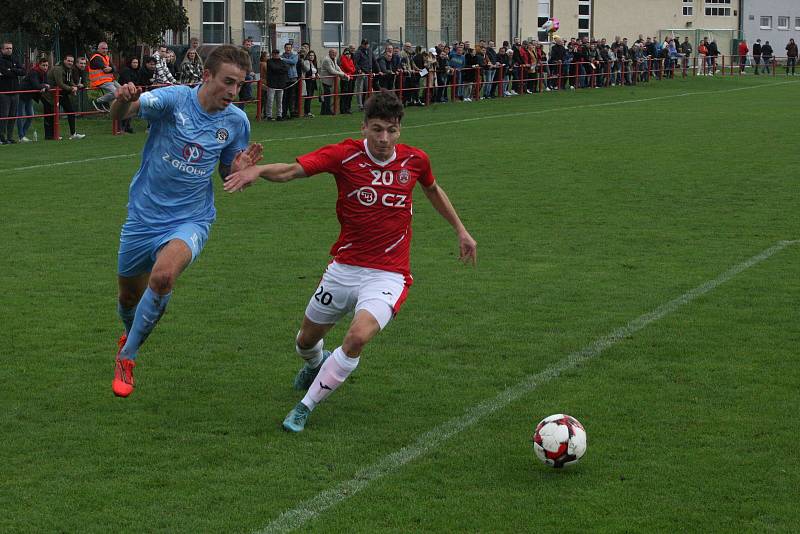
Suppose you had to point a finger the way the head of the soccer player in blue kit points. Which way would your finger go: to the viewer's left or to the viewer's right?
to the viewer's right

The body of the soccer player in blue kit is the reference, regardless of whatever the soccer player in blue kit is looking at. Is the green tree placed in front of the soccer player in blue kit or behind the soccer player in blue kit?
behind

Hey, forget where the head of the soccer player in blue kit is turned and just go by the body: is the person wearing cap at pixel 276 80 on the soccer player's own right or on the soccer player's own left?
on the soccer player's own left

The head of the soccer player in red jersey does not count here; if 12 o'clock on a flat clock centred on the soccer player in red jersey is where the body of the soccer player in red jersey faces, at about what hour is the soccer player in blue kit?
The soccer player in blue kit is roughly at 4 o'clock from the soccer player in red jersey.

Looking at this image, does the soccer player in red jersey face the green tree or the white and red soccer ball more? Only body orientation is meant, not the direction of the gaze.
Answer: the white and red soccer ball

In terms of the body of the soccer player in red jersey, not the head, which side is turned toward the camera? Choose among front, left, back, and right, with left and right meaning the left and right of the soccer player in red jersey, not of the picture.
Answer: front

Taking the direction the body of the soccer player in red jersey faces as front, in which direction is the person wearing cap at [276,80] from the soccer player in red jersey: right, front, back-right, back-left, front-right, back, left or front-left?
back

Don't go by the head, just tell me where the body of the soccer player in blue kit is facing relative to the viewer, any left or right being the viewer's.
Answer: facing the viewer and to the right of the viewer

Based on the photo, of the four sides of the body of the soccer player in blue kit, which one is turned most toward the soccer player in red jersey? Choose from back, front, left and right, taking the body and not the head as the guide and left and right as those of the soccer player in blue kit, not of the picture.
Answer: front

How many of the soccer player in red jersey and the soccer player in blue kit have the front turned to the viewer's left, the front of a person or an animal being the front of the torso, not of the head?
0

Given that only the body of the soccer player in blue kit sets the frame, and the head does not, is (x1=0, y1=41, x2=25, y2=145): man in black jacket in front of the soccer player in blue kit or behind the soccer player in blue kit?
behind

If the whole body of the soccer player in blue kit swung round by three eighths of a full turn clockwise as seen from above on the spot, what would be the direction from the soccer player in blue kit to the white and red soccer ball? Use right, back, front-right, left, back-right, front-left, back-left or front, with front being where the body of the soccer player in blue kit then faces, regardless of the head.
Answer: back-left

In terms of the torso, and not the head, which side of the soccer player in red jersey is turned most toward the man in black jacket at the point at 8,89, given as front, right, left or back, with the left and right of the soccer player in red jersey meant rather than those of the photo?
back

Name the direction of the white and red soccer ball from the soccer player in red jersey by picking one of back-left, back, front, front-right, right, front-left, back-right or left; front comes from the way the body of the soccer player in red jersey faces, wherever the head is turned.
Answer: front-left

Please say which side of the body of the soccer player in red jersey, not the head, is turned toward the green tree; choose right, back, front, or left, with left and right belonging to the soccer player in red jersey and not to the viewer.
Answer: back

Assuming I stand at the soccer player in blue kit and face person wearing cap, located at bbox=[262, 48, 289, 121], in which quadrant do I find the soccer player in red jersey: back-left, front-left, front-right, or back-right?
back-right

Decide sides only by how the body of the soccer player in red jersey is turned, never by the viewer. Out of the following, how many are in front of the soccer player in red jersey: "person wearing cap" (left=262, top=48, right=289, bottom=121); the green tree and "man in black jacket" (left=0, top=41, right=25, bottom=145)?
0

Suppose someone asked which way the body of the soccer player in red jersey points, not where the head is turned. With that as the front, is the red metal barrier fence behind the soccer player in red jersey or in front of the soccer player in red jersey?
behind
